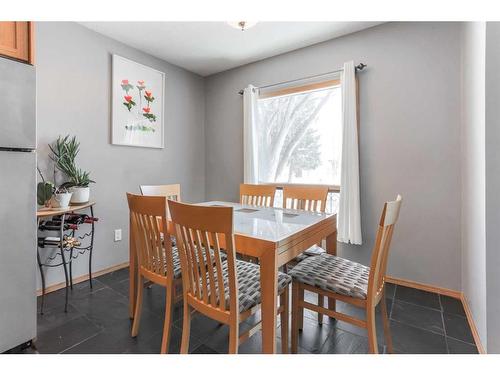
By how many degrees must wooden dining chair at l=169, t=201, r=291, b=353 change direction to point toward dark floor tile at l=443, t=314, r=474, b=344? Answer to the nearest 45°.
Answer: approximately 45° to its right

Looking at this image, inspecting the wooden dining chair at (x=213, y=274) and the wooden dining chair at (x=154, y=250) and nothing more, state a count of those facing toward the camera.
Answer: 0

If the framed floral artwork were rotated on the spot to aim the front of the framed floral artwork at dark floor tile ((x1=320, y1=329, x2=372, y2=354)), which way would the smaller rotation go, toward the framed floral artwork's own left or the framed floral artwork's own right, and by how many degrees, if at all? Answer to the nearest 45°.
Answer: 0° — it already faces it

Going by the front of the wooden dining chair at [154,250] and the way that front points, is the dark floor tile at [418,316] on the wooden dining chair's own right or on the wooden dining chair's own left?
on the wooden dining chair's own right

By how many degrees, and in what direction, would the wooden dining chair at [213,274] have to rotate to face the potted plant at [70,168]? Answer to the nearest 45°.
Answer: approximately 90° to its left

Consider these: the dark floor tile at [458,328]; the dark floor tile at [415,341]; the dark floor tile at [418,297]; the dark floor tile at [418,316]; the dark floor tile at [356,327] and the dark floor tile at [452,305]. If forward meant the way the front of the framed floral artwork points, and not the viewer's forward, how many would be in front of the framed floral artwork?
6

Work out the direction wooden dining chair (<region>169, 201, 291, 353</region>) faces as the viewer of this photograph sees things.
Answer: facing away from the viewer and to the right of the viewer

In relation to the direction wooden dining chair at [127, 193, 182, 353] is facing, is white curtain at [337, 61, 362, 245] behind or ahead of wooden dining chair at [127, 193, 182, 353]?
ahead

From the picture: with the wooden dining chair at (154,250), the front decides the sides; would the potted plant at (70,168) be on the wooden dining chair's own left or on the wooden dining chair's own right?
on the wooden dining chair's own left

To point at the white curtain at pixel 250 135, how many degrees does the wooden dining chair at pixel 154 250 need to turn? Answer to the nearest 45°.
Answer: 0° — it already faces it

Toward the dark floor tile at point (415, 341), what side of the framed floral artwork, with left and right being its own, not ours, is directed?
front

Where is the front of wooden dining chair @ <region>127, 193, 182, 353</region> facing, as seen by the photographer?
facing away from the viewer and to the right of the viewer

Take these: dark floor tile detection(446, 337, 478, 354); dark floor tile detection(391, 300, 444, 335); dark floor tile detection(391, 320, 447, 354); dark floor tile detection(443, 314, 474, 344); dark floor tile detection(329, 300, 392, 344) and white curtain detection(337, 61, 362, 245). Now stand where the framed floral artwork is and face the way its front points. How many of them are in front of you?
6

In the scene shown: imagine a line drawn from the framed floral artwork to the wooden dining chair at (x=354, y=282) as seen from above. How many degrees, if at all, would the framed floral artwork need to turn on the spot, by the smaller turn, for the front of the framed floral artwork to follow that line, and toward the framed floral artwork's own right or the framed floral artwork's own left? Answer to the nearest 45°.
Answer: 0° — it already faces it

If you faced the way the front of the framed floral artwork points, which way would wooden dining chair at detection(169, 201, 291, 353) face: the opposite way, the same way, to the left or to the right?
to the left

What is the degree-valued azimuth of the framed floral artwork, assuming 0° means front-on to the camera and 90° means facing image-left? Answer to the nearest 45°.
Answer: approximately 315°
